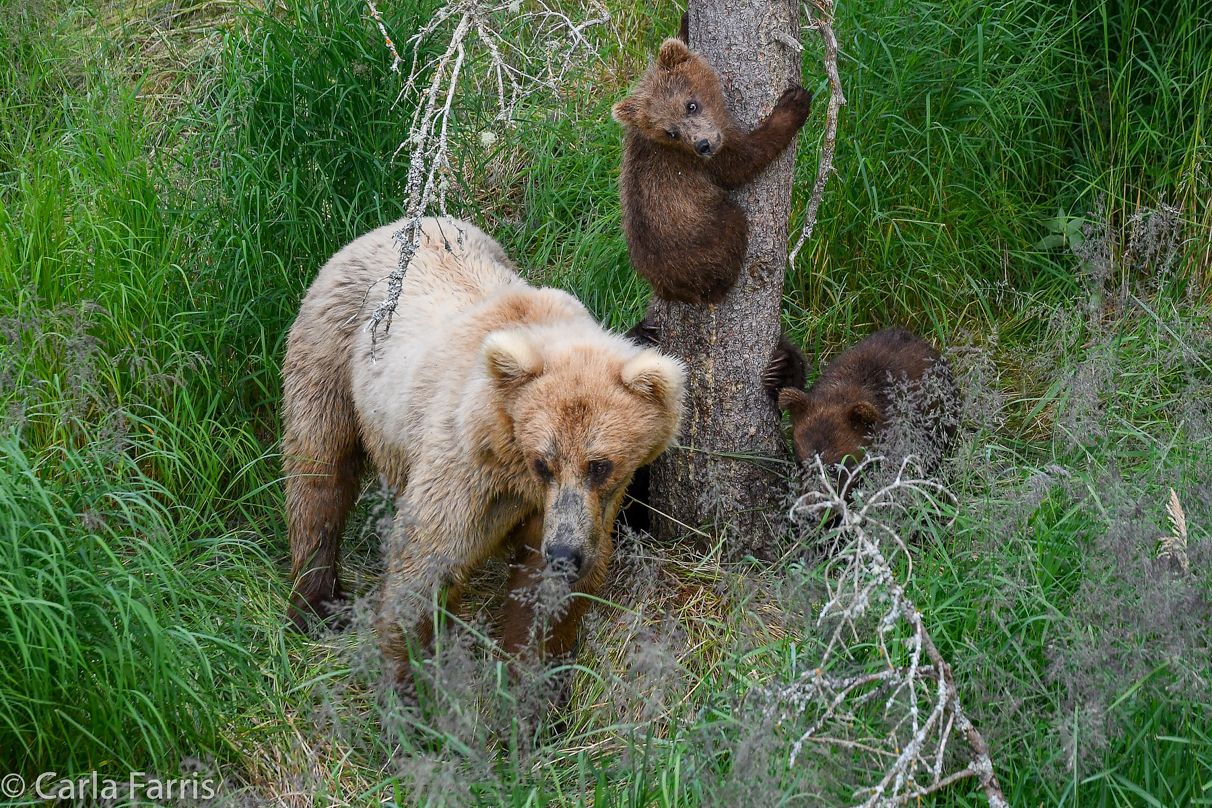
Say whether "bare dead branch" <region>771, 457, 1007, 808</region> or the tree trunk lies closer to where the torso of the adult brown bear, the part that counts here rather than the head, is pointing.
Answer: the bare dead branch

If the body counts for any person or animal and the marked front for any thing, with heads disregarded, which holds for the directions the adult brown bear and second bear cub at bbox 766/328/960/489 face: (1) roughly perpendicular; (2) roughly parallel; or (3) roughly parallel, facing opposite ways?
roughly perpendicular

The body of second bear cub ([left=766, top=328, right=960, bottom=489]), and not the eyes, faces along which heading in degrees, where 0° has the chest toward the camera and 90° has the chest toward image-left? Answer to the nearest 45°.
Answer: approximately 45°

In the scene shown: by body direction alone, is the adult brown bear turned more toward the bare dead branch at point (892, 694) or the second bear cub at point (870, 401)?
the bare dead branch

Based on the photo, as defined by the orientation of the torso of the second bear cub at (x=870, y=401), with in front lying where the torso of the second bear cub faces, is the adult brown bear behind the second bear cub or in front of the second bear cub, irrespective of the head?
in front

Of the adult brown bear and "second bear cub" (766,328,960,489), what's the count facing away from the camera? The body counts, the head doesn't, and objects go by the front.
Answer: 0

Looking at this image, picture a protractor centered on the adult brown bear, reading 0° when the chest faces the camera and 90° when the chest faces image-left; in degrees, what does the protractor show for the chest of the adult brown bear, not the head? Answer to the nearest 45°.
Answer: approximately 315°

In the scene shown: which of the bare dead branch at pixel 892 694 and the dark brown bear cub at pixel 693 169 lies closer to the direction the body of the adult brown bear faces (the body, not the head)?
the bare dead branch

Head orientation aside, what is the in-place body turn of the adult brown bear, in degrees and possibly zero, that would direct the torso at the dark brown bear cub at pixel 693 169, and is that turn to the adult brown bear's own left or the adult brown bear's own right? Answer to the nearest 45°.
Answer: approximately 90° to the adult brown bear's own left

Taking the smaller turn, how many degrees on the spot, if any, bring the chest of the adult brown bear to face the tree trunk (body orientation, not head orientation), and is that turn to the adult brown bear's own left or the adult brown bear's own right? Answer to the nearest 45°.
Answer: approximately 45° to the adult brown bear's own left
